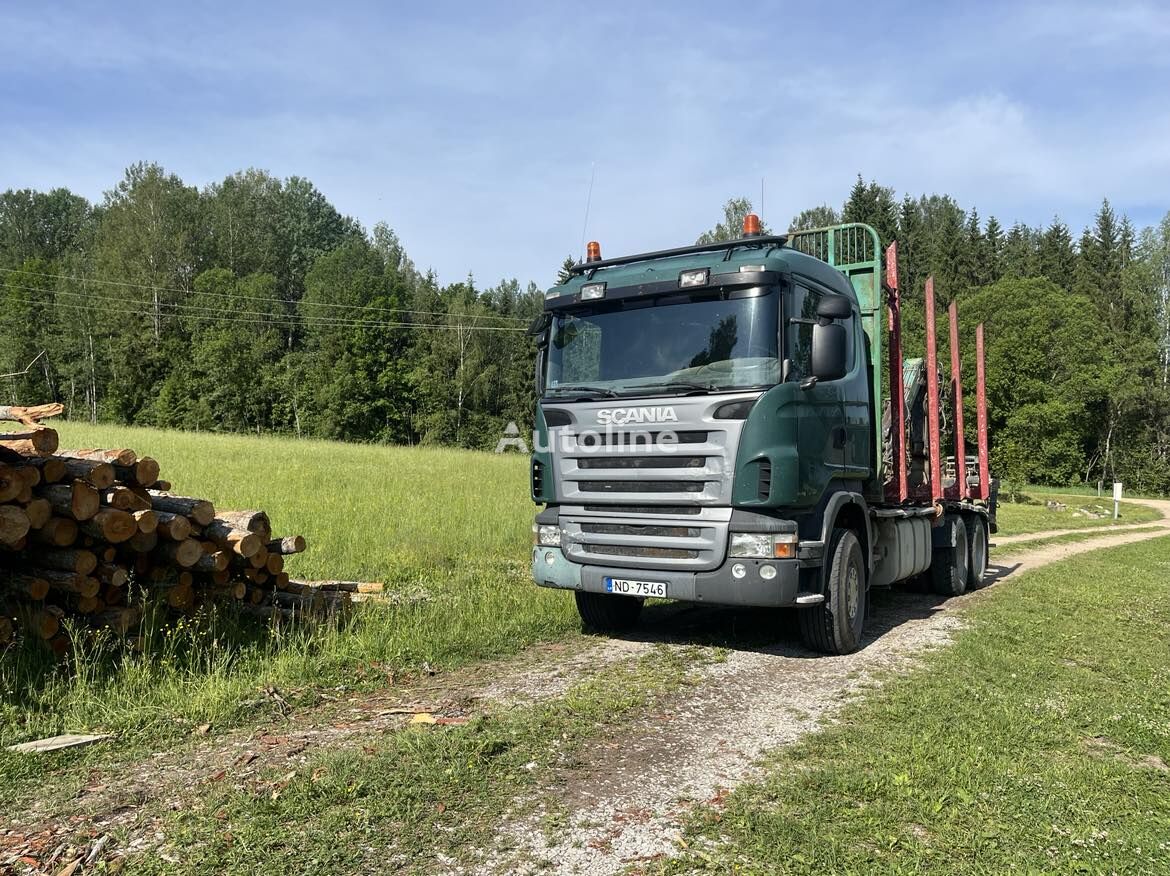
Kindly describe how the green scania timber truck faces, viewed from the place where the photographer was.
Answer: facing the viewer and to the left of the viewer
